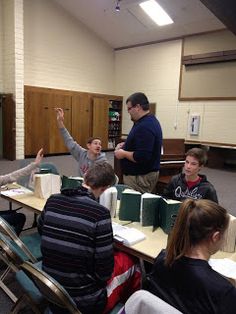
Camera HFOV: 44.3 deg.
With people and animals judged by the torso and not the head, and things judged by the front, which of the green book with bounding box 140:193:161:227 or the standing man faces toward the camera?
the green book

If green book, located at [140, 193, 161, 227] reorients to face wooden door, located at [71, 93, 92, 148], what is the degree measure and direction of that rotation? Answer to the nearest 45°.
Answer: approximately 180°

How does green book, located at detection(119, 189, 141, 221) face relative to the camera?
toward the camera

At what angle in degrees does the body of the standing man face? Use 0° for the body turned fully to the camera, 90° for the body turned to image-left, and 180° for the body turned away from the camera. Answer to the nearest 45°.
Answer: approximately 90°

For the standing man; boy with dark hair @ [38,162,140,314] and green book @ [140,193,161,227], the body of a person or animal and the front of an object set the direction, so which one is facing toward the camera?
the green book

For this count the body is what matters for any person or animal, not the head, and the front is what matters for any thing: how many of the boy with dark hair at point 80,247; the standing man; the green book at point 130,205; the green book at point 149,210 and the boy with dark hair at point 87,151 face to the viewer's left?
1

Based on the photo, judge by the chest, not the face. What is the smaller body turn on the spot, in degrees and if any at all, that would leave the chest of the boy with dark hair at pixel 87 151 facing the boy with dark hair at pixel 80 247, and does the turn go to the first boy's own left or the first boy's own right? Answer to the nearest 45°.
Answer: approximately 45° to the first boy's own right

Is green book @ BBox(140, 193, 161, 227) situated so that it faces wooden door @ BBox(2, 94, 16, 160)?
no

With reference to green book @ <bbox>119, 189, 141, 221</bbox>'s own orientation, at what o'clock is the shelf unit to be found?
The shelf unit is roughly at 6 o'clock from the green book.

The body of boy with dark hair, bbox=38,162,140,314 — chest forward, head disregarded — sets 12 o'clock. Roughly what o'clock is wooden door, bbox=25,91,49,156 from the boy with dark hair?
The wooden door is roughly at 10 o'clock from the boy with dark hair.

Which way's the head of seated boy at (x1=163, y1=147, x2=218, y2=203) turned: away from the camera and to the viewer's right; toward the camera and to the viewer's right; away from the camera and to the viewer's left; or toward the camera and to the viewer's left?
toward the camera and to the viewer's left

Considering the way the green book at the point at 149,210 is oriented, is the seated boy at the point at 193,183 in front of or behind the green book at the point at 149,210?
behind

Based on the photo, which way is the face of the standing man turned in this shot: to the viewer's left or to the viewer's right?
to the viewer's left

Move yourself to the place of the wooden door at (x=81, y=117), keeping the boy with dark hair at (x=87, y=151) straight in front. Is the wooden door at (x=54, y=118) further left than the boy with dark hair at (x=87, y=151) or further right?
right

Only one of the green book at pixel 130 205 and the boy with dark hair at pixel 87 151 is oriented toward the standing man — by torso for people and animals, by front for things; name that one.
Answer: the boy with dark hair
